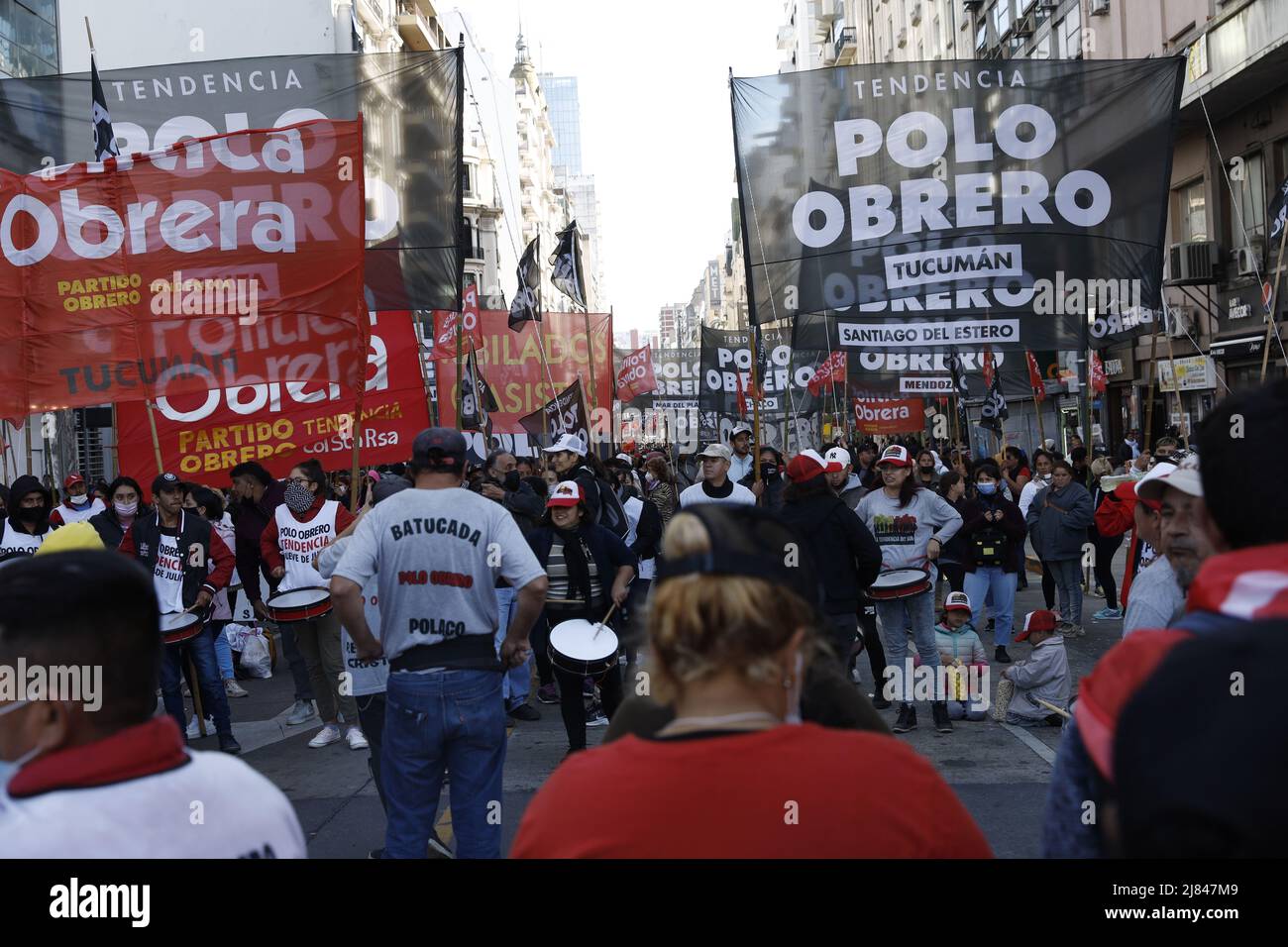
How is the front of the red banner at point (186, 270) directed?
toward the camera

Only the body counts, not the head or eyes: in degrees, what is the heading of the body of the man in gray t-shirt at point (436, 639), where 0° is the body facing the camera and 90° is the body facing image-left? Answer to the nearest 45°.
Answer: approximately 180°

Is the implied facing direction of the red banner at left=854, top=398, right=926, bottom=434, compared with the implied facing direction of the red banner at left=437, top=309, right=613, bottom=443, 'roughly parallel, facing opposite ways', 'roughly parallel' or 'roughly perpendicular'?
roughly parallel

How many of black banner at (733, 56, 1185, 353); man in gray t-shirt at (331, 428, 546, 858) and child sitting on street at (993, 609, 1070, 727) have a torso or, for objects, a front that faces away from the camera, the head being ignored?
1

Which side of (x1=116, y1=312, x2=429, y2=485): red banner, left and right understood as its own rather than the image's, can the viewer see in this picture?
front

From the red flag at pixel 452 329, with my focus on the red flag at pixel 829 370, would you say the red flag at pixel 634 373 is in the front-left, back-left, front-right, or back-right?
front-left

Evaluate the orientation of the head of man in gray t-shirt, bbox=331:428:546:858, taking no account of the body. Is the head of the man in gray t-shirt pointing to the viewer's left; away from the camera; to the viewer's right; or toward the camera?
away from the camera

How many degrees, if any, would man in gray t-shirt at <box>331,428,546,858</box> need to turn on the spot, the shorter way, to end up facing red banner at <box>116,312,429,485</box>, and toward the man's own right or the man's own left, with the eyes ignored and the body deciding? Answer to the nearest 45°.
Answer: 0° — they already face it

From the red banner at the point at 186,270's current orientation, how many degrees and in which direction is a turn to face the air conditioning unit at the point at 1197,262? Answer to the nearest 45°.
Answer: approximately 135° to its left

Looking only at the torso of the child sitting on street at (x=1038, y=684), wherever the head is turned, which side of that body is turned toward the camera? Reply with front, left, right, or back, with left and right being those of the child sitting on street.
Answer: left
